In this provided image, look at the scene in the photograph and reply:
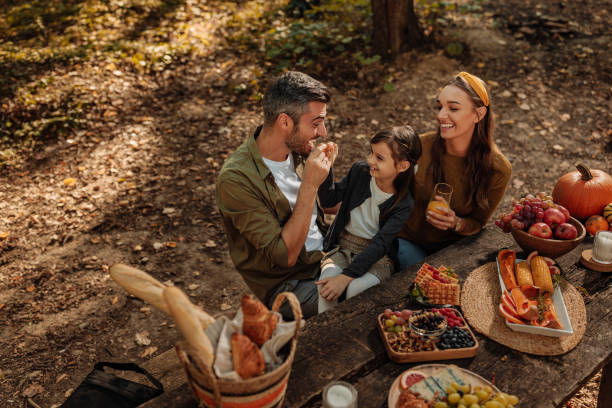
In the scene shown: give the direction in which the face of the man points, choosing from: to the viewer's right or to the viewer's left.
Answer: to the viewer's right

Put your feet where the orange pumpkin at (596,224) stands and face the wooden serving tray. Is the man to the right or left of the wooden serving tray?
right

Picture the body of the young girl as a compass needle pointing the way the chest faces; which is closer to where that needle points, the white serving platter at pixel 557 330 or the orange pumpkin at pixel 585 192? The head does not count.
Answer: the white serving platter

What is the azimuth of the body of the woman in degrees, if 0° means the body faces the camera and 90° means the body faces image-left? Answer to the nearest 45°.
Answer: approximately 45°
